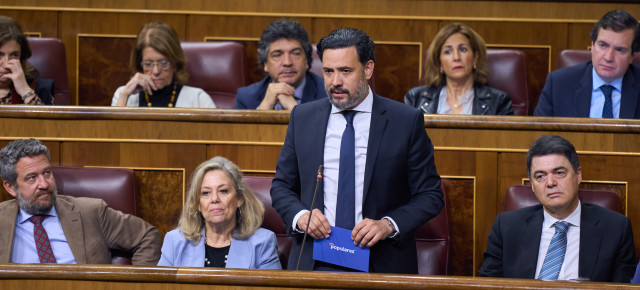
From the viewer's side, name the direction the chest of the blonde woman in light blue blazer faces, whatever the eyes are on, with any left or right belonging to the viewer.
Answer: facing the viewer

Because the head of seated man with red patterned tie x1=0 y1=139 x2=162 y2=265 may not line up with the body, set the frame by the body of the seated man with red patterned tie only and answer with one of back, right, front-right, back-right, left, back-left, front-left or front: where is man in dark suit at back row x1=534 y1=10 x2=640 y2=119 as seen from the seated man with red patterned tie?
left

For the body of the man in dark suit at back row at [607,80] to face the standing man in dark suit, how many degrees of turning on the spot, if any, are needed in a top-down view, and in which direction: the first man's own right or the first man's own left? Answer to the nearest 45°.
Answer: approximately 45° to the first man's own right

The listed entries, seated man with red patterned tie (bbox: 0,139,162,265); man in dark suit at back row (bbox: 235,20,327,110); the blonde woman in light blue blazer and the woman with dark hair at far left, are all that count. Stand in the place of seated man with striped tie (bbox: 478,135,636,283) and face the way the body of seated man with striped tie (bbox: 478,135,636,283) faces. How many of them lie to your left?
0

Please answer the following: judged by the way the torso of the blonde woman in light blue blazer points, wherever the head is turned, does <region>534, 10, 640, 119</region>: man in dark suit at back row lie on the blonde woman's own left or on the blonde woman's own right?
on the blonde woman's own left

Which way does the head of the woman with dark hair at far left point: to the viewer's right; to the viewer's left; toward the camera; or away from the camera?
toward the camera

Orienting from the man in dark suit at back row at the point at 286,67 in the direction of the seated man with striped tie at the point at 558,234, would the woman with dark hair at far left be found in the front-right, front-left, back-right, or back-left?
back-right

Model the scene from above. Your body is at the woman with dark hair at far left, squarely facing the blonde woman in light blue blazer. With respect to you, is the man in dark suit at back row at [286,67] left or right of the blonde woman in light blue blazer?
left

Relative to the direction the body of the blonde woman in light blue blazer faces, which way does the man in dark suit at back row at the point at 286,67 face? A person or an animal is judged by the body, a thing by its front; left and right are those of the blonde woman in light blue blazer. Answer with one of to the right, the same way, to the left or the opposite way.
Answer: the same way

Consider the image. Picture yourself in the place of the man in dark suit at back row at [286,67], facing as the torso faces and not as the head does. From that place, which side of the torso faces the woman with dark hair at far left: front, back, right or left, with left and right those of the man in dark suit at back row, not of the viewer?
right

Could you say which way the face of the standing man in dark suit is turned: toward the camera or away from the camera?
toward the camera

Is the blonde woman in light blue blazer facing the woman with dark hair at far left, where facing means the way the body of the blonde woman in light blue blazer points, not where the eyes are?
no

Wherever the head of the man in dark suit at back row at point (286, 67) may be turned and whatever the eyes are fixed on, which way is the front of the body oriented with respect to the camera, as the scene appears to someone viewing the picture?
toward the camera

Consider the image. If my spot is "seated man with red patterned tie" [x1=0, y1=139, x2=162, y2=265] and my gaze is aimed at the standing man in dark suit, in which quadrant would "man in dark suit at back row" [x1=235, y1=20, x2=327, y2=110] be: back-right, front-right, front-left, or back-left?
front-left

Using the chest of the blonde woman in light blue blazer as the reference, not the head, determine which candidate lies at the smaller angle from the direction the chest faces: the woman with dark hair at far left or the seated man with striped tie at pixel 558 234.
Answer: the seated man with striped tie

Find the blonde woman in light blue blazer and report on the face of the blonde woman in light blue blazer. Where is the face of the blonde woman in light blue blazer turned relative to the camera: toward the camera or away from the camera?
toward the camera

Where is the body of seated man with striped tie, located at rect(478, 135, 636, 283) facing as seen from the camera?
toward the camera
